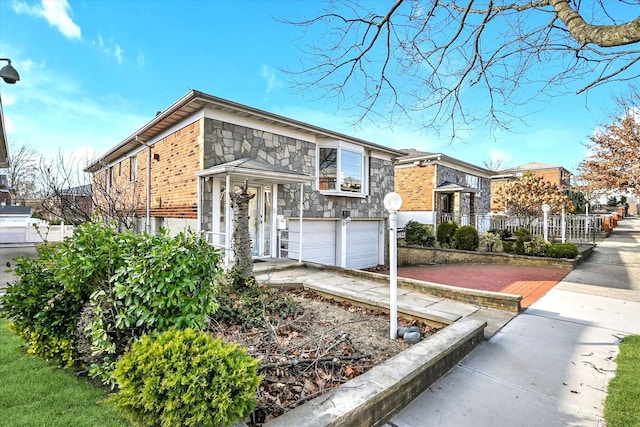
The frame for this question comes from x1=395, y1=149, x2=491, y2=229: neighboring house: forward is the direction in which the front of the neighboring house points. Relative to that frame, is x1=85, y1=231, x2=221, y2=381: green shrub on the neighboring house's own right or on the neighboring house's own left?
on the neighboring house's own right

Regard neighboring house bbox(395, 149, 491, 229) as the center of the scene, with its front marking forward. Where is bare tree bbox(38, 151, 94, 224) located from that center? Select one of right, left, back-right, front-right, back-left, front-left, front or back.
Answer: right

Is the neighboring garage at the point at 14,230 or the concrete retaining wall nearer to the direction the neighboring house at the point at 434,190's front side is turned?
the concrete retaining wall

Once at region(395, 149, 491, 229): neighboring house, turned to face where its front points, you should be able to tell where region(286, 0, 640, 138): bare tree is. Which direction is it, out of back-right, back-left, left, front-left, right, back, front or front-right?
front-right

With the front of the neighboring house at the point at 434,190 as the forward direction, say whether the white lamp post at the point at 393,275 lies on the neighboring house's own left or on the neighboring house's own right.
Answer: on the neighboring house's own right

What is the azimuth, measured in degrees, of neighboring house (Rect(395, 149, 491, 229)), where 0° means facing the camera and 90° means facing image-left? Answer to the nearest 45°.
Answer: approximately 315°

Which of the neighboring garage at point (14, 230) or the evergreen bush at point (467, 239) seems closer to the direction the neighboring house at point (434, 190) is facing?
the evergreen bush

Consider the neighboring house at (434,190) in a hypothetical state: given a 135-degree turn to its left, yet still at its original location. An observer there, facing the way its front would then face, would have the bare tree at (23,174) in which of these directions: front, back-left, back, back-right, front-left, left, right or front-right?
left

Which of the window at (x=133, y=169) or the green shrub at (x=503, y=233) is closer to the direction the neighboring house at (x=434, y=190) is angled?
the green shrub

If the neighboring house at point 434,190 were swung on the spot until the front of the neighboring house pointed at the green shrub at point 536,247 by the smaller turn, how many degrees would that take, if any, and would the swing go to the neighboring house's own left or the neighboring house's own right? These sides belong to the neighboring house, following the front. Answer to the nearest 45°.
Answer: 0° — it already faces it

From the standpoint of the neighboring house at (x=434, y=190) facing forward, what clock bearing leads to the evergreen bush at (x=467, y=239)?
The evergreen bush is roughly at 1 o'clock from the neighboring house.
